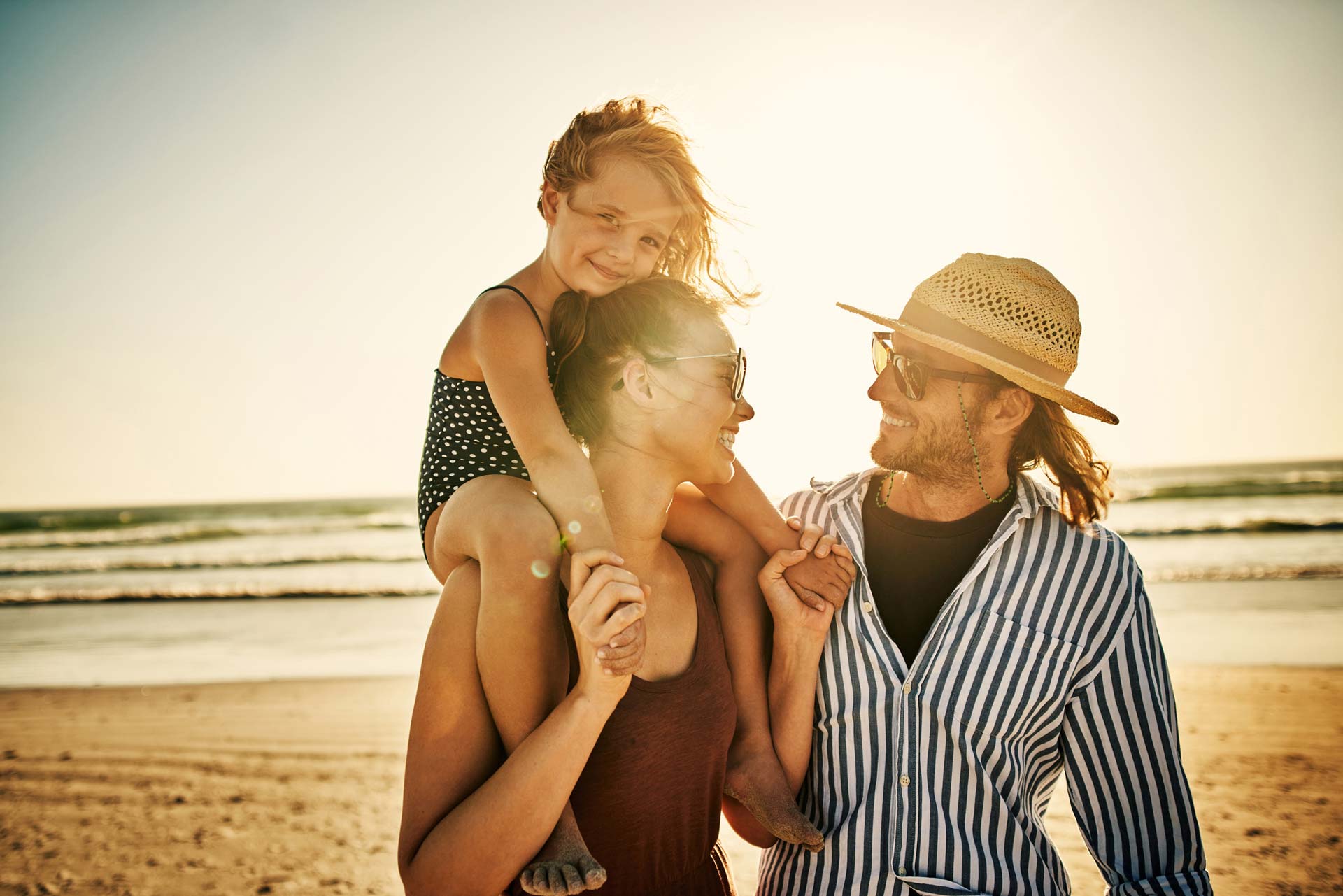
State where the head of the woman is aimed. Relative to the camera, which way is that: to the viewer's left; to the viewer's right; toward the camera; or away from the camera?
to the viewer's right

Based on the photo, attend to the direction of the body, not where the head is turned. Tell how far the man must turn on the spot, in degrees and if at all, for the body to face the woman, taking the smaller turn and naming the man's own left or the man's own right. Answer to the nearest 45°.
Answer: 0° — they already face them

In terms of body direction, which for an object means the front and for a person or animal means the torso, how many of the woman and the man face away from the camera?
0

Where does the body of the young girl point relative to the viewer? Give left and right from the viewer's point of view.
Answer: facing the viewer and to the right of the viewer

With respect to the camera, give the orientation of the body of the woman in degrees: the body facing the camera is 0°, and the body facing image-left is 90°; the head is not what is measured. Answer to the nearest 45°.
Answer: approximately 315°

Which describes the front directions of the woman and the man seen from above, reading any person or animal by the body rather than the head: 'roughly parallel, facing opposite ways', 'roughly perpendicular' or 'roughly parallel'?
roughly perpendicular

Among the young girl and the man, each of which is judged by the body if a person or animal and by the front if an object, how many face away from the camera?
0

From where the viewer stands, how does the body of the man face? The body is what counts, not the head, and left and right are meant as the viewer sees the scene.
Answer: facing the viewer and to the left of the viewer
